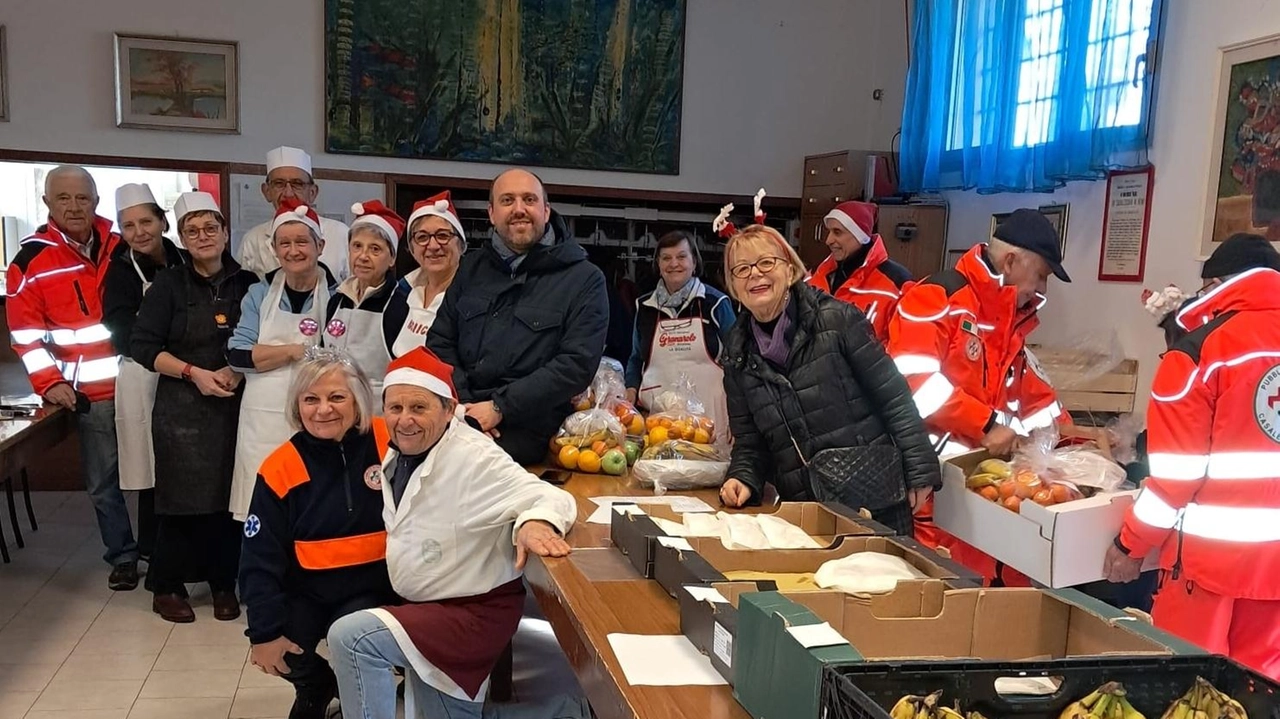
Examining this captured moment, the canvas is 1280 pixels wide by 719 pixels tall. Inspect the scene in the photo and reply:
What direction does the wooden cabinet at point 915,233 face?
toward the camera

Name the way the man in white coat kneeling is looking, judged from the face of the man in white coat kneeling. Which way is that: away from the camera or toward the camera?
toward the camera

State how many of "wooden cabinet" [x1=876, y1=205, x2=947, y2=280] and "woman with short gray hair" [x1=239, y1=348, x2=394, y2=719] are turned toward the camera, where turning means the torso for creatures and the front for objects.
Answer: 2

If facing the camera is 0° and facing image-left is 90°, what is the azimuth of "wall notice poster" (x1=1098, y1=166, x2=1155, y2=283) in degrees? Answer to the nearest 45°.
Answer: approximately 45°

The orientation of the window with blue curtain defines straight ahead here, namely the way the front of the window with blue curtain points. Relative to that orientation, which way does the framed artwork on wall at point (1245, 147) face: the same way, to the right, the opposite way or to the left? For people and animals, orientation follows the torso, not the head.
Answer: the same way

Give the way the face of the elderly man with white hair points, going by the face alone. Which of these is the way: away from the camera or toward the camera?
toward the camera

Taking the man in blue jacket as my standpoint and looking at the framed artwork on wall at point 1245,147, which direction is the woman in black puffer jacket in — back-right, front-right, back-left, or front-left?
front-right

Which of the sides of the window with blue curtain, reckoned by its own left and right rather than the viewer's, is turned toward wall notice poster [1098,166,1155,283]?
left

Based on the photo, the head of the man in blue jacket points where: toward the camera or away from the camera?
toward the camera

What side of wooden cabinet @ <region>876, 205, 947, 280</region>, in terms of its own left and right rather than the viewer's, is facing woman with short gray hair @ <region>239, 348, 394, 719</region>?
front

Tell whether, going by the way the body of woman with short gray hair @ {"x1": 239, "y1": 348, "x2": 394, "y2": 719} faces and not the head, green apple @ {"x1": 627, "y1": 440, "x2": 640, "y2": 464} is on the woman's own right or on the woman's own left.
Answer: on the woman's own left

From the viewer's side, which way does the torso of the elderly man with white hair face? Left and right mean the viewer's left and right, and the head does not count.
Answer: facing the viewer and to the right of the viewer

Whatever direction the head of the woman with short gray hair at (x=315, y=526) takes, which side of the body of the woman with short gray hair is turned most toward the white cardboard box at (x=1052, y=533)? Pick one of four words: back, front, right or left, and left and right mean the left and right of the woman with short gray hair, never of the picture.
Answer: left

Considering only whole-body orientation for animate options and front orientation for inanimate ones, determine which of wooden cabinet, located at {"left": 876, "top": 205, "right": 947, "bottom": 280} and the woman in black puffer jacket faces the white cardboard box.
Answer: the wooden cabinet

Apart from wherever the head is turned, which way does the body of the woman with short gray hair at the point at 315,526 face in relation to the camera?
toward the camera

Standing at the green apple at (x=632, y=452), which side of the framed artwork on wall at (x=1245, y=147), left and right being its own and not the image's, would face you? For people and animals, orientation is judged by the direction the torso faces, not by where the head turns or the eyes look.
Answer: front

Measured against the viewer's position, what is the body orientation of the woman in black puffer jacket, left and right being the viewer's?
facing the viewer and to the left of the viewer
